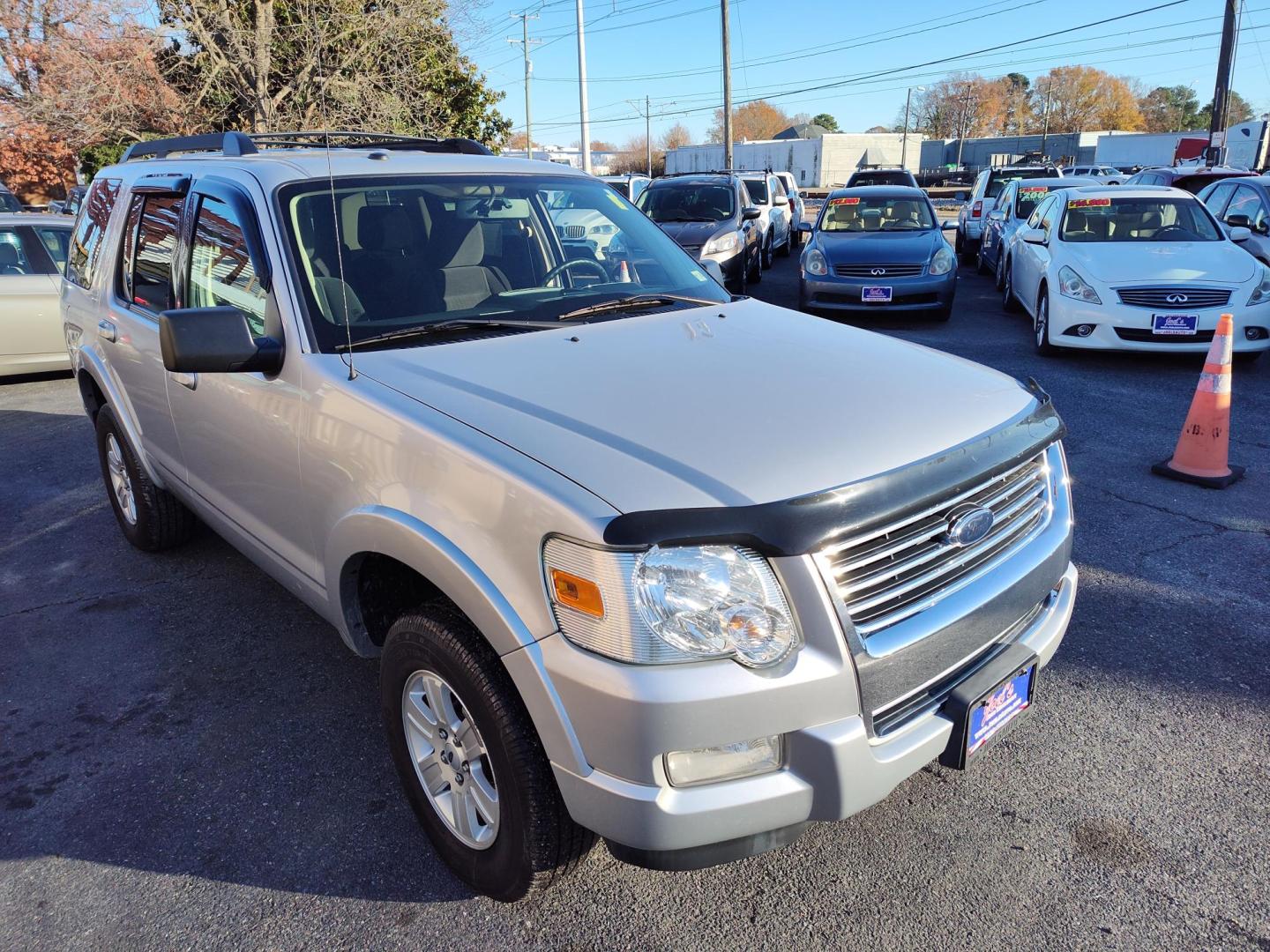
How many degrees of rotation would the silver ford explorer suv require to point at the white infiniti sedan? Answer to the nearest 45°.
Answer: approximately 90° to its left

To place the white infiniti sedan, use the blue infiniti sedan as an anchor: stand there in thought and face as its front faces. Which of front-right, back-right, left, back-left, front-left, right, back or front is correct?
front-left

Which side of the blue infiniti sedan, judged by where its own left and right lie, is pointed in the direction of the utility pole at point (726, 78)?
back

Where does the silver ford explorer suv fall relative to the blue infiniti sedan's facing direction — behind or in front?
in front

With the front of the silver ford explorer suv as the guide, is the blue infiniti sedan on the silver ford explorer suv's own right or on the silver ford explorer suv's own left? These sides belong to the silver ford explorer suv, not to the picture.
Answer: on the silver ford explorer suv's own left

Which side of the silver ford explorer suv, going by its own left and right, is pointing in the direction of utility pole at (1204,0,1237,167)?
left

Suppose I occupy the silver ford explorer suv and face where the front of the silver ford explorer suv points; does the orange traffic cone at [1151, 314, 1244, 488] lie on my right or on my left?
on my left

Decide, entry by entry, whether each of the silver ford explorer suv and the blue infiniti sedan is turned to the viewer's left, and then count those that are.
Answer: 0

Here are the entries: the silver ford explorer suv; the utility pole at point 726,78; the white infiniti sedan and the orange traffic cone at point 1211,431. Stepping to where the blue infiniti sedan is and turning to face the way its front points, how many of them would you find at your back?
1

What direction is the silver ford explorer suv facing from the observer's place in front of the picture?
facing the viewer and to the right of the viewer

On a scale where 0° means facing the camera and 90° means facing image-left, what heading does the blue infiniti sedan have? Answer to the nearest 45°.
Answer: approximately 0°
